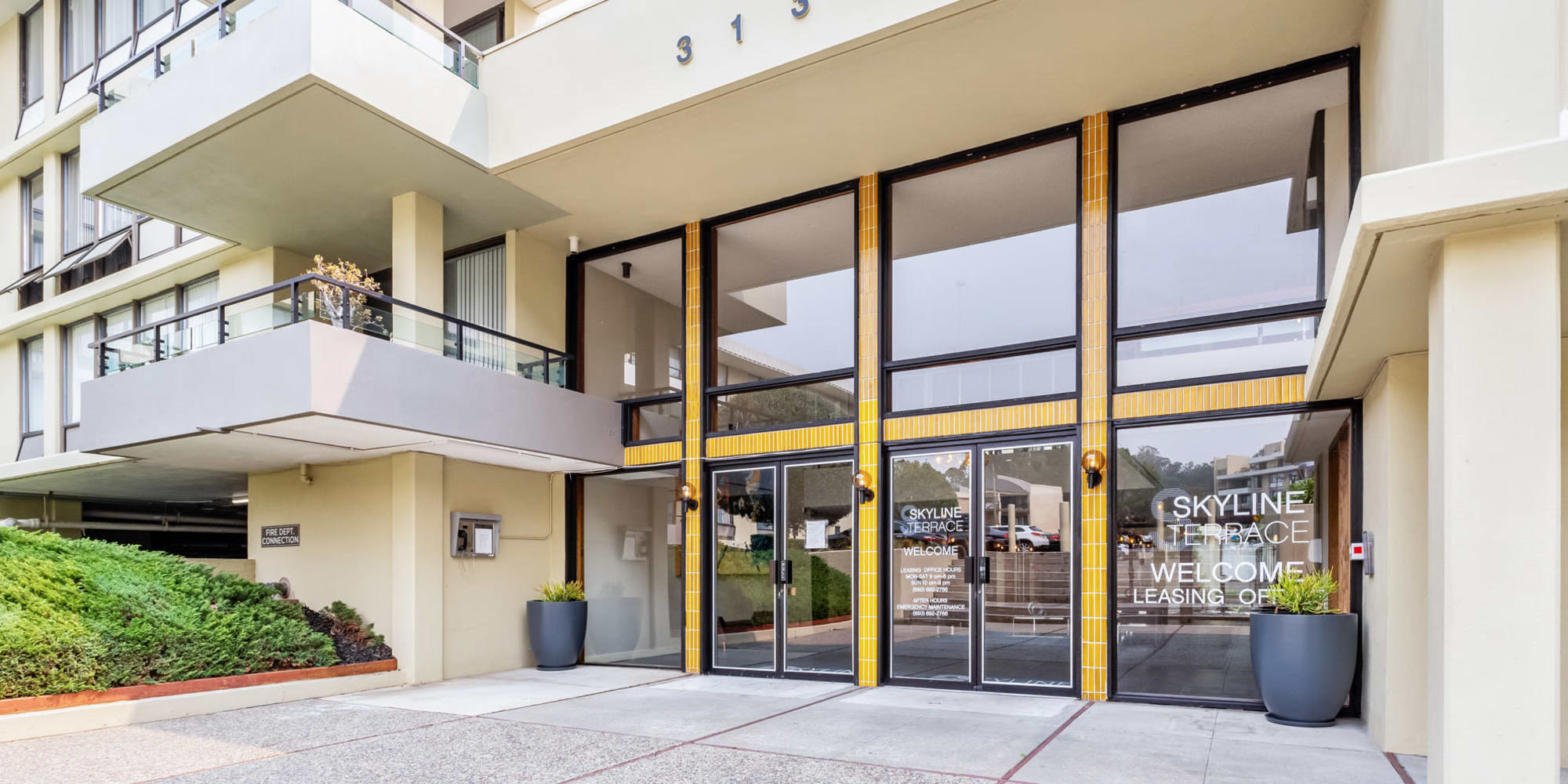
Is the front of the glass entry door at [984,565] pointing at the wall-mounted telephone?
no

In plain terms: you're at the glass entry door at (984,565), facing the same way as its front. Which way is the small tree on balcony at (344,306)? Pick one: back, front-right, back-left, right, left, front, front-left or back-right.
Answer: front-right

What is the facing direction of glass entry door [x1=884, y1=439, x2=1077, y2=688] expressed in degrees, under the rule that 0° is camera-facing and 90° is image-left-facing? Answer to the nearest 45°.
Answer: approximately 45°

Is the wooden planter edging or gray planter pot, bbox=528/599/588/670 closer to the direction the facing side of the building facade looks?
the wooden planter edging

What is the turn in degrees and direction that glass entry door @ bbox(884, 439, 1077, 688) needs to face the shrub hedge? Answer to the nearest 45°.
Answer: approximately 45° to its right

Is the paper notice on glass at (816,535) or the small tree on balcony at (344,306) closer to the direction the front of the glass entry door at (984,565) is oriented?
the small tree on balcony

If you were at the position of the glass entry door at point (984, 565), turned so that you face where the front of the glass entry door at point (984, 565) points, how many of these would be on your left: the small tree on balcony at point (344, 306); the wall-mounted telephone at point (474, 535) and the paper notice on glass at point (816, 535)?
0
